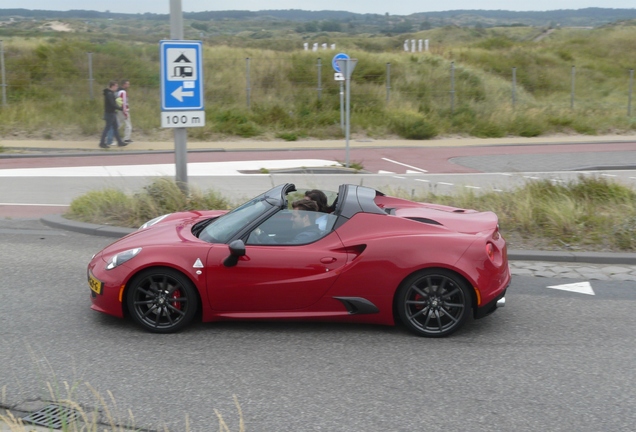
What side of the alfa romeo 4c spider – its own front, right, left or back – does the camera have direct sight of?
left

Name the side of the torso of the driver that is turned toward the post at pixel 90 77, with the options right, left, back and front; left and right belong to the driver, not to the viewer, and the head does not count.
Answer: right

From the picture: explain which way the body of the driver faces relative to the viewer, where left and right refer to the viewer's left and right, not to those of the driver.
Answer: facing to the left of the viewer

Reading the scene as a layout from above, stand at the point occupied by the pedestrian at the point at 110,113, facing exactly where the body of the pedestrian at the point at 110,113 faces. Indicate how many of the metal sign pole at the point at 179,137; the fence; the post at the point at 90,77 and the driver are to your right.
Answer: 2

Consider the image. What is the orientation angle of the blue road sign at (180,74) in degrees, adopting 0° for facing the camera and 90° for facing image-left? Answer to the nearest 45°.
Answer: approximately 0°

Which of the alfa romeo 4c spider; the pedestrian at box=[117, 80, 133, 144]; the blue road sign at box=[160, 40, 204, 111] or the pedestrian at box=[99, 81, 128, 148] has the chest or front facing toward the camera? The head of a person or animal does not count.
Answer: the blue road sign

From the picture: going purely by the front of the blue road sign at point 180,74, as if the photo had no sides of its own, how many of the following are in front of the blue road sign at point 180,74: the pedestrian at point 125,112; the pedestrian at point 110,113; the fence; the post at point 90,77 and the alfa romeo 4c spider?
1
